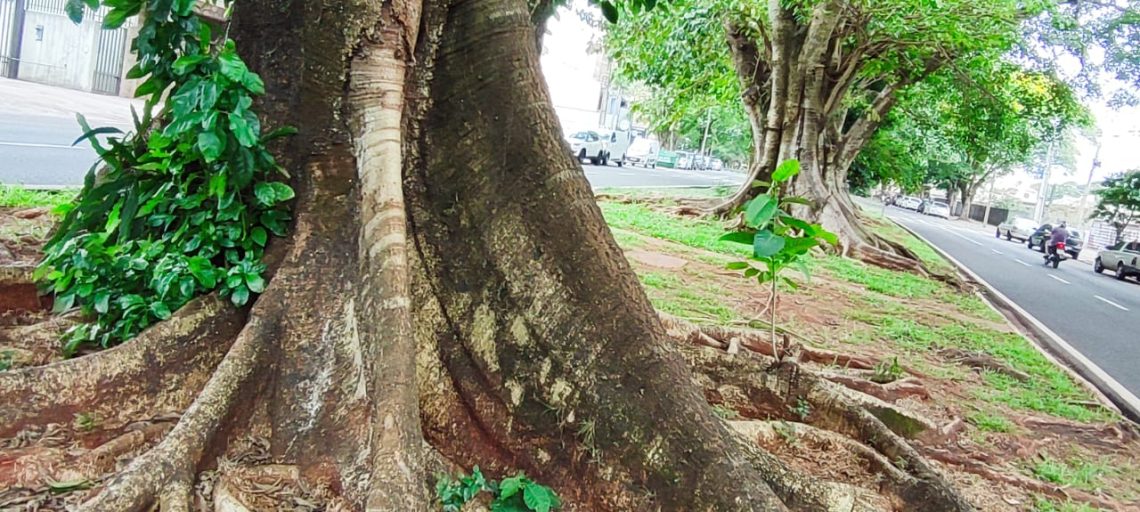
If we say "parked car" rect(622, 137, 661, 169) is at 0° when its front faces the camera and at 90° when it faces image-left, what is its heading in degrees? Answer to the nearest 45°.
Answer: approximately 45°

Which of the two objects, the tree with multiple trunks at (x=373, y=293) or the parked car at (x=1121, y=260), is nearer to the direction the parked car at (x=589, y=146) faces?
the tree with multiple trunks

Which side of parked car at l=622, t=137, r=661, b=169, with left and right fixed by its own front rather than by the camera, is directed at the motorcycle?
left

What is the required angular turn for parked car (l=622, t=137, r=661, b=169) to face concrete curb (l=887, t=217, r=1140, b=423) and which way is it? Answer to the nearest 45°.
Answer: approximately 45° to its left
